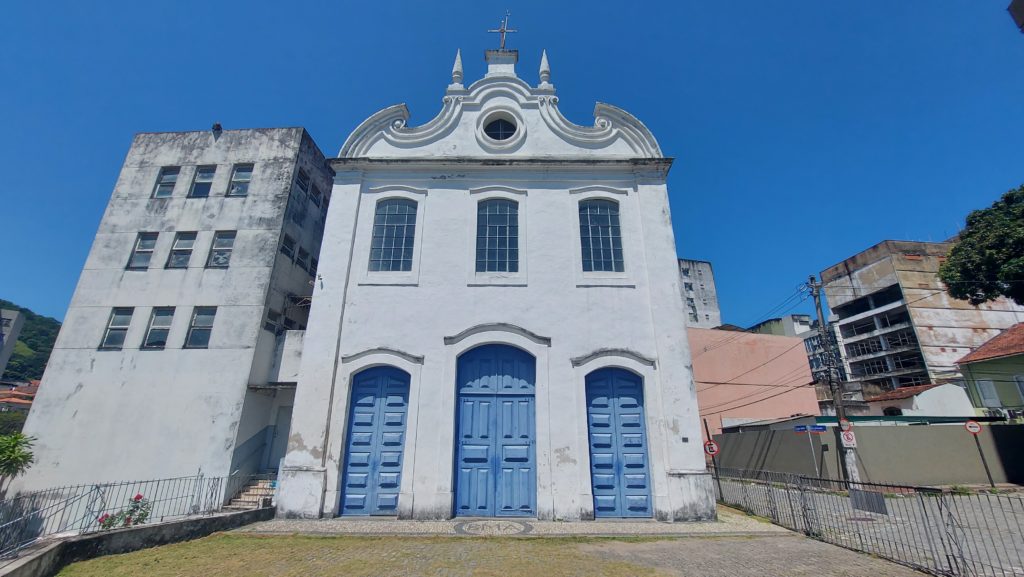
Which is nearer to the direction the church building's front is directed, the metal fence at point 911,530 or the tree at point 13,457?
the metal fence

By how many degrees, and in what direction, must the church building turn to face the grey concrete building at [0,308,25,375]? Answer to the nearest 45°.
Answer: approximately 135° to its right

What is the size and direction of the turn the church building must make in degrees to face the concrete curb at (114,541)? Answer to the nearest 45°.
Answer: approximately 45° to its right

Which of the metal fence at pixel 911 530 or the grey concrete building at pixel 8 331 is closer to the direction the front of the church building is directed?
the metal fence

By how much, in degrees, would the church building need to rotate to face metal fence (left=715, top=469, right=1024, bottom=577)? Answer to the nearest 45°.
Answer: approximately 45° to its left

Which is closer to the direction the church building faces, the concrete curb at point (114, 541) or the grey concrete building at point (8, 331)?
the concrete curb

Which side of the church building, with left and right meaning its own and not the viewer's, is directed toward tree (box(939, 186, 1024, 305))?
left

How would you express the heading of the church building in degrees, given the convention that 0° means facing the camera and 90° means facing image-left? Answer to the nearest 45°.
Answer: approximately 0°

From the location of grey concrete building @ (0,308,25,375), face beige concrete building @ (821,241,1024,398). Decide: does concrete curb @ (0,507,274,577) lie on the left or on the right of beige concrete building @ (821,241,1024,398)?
right

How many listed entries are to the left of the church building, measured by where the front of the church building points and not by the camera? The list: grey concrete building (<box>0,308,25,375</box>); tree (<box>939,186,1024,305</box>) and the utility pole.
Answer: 2

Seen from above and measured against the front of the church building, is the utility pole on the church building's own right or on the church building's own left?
on the church building's own left

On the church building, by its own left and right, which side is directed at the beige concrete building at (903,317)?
left
